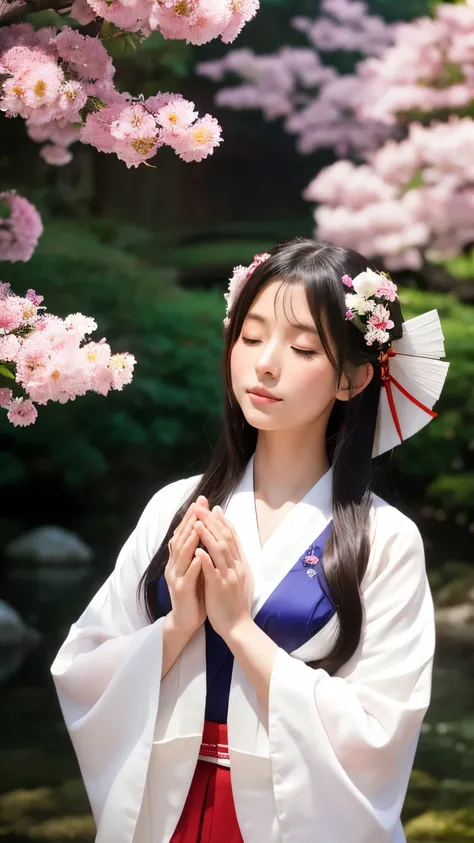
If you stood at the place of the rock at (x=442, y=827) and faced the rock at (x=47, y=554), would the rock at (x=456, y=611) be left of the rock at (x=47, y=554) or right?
right

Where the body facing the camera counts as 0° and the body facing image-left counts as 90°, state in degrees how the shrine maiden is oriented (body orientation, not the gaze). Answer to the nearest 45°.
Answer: approximately 45°

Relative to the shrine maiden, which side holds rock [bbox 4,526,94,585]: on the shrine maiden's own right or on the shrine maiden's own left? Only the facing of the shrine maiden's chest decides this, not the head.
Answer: on the shrine maiden's own right

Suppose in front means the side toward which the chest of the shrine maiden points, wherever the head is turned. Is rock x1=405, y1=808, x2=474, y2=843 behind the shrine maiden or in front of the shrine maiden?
behind

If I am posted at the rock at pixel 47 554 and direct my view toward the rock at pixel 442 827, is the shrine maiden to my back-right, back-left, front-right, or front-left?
front-right

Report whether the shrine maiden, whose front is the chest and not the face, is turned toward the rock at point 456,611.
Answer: no

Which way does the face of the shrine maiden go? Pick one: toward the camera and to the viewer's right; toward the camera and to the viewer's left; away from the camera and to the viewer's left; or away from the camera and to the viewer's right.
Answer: toward the camera and to the viewer's left

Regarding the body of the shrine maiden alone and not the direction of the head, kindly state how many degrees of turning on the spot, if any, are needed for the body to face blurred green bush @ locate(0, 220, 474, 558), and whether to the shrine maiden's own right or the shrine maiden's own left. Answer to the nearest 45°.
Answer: approximately 135° to the shrine maiden's own right
